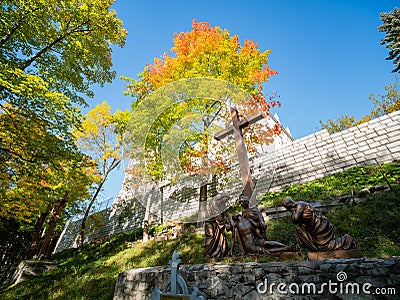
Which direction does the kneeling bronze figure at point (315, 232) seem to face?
to the viewer's left

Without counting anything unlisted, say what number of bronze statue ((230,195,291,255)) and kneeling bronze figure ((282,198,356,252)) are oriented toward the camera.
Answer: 1

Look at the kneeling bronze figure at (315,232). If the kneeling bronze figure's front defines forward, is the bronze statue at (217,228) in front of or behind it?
in front

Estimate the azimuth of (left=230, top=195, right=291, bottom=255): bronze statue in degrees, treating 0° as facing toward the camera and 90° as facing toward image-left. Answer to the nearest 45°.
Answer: approximately 0°

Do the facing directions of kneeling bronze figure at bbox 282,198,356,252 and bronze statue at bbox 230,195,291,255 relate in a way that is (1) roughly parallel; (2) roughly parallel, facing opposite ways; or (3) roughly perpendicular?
roughly perpendicular

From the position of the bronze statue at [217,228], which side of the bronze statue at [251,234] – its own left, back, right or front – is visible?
right

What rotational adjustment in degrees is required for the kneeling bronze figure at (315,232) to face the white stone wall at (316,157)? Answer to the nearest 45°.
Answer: approximately 90° to its right
